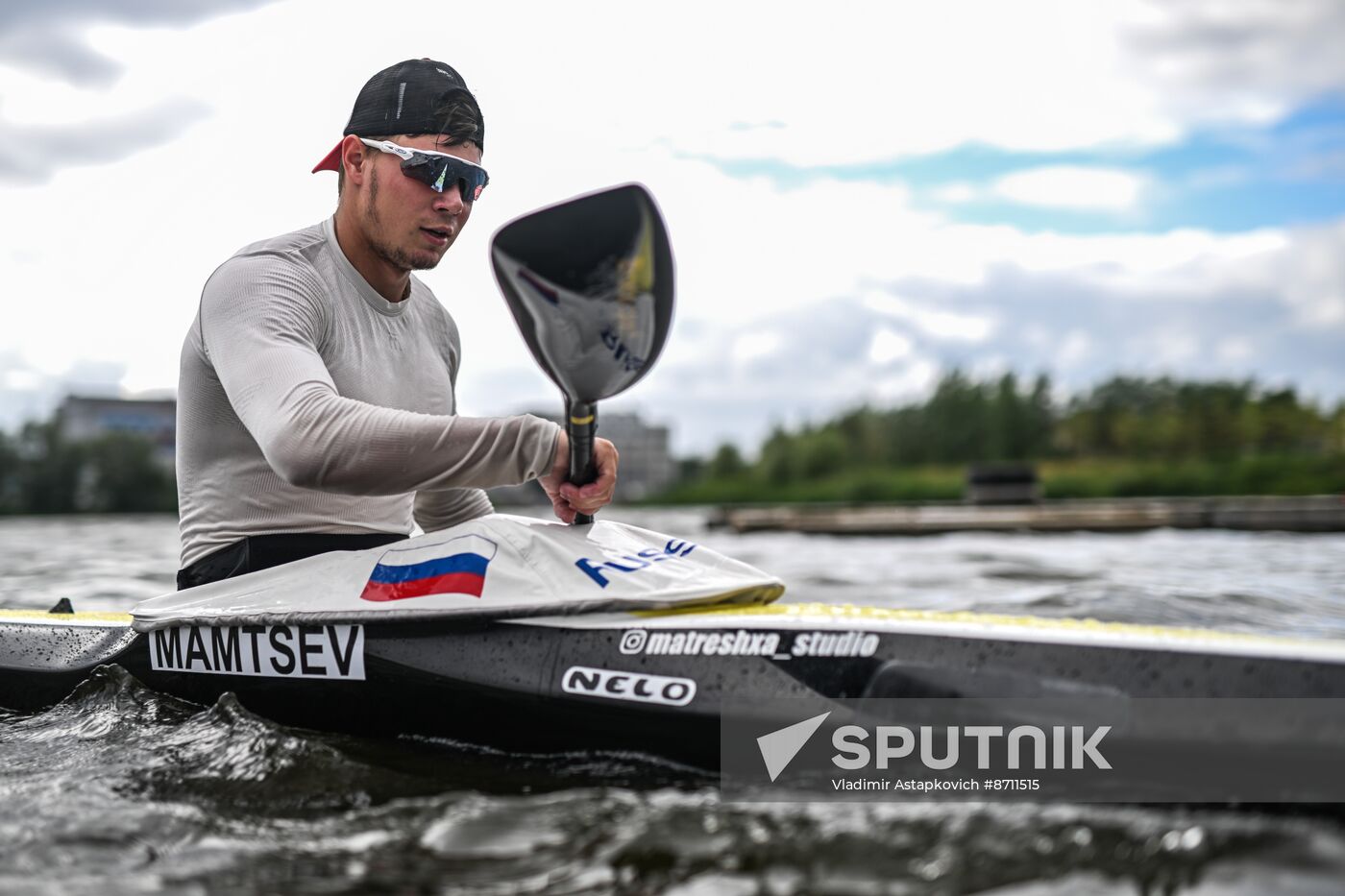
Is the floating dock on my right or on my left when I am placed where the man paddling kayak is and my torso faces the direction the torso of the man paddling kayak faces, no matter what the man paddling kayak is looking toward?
on my left
